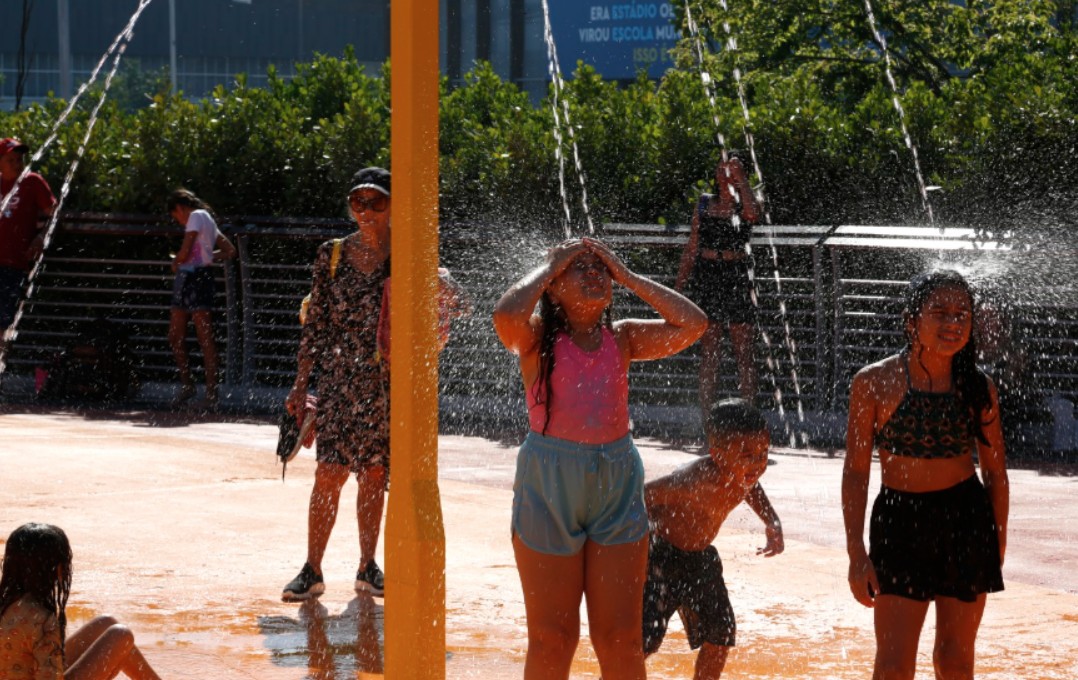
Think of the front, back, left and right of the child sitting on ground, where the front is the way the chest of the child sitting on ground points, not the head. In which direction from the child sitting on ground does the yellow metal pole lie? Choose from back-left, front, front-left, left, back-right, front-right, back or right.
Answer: right

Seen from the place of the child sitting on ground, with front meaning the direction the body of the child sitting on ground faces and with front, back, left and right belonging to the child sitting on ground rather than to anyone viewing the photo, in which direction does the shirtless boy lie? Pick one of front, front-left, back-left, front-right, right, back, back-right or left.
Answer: front-right

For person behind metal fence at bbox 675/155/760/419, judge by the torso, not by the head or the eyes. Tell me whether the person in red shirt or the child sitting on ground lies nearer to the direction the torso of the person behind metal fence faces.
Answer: the child sitting on ground

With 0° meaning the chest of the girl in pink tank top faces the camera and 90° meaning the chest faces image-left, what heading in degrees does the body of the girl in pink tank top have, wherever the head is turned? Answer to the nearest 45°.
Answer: approximately 0°

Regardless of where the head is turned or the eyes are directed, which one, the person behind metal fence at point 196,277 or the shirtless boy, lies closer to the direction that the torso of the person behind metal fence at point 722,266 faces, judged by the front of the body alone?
the shirtless boy

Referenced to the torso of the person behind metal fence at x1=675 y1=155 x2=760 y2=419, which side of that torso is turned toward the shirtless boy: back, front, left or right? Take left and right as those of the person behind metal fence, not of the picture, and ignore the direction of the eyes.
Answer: front

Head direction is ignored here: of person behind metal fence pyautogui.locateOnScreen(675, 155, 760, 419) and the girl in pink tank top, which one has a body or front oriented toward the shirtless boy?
the person behind metal fence

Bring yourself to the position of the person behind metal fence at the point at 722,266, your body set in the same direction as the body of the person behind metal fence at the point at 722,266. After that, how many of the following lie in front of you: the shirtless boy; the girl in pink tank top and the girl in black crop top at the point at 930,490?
3

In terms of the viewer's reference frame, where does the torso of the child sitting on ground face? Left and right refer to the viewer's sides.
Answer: facing away from the viewer and to the right of the viewer

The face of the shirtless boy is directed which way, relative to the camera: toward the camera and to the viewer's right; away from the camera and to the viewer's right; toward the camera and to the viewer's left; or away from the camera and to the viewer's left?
toward the camera and to the viewer's right
